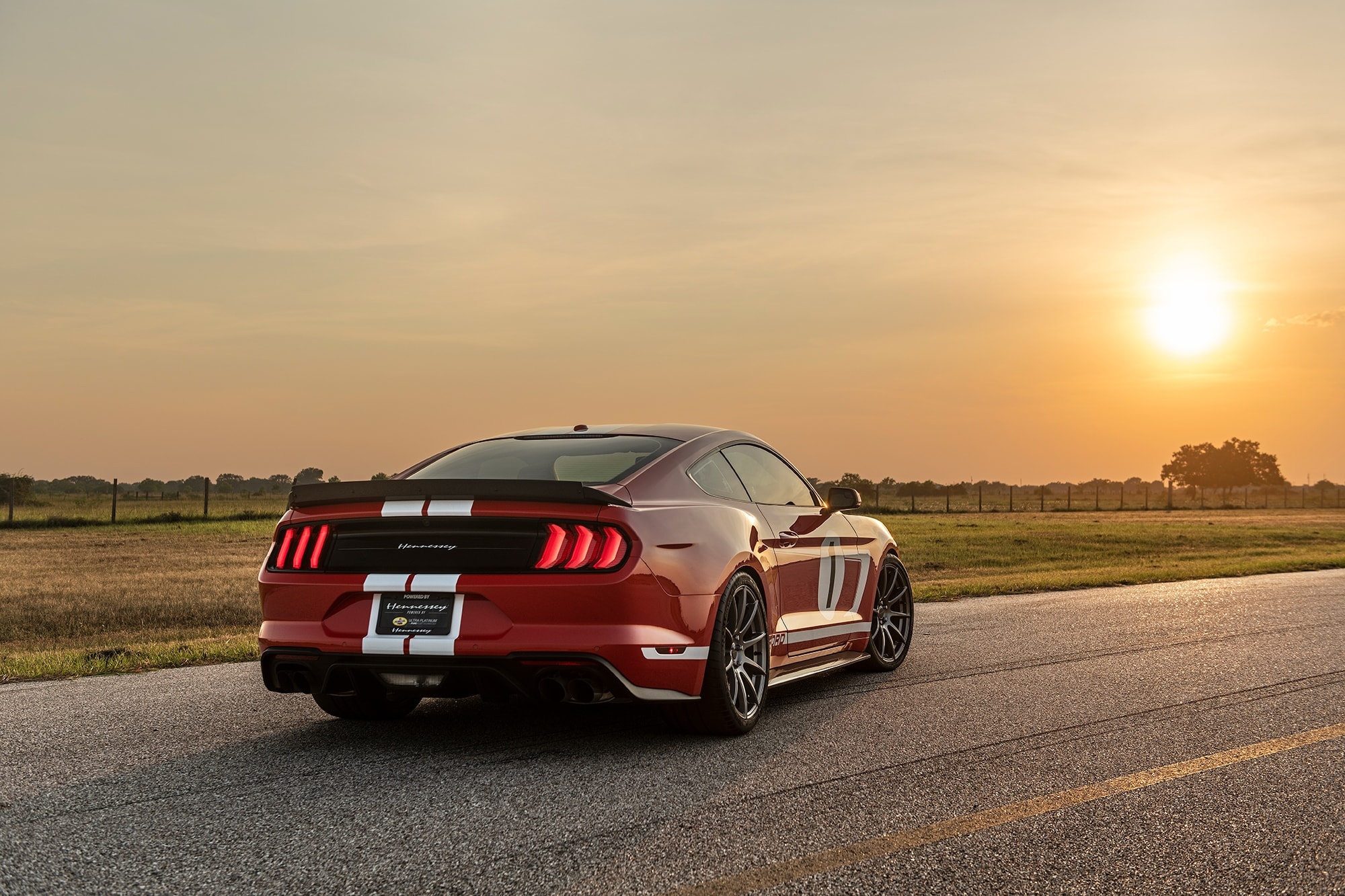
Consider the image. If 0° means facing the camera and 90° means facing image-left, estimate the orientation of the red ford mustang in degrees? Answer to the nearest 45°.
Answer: approximately 225°
